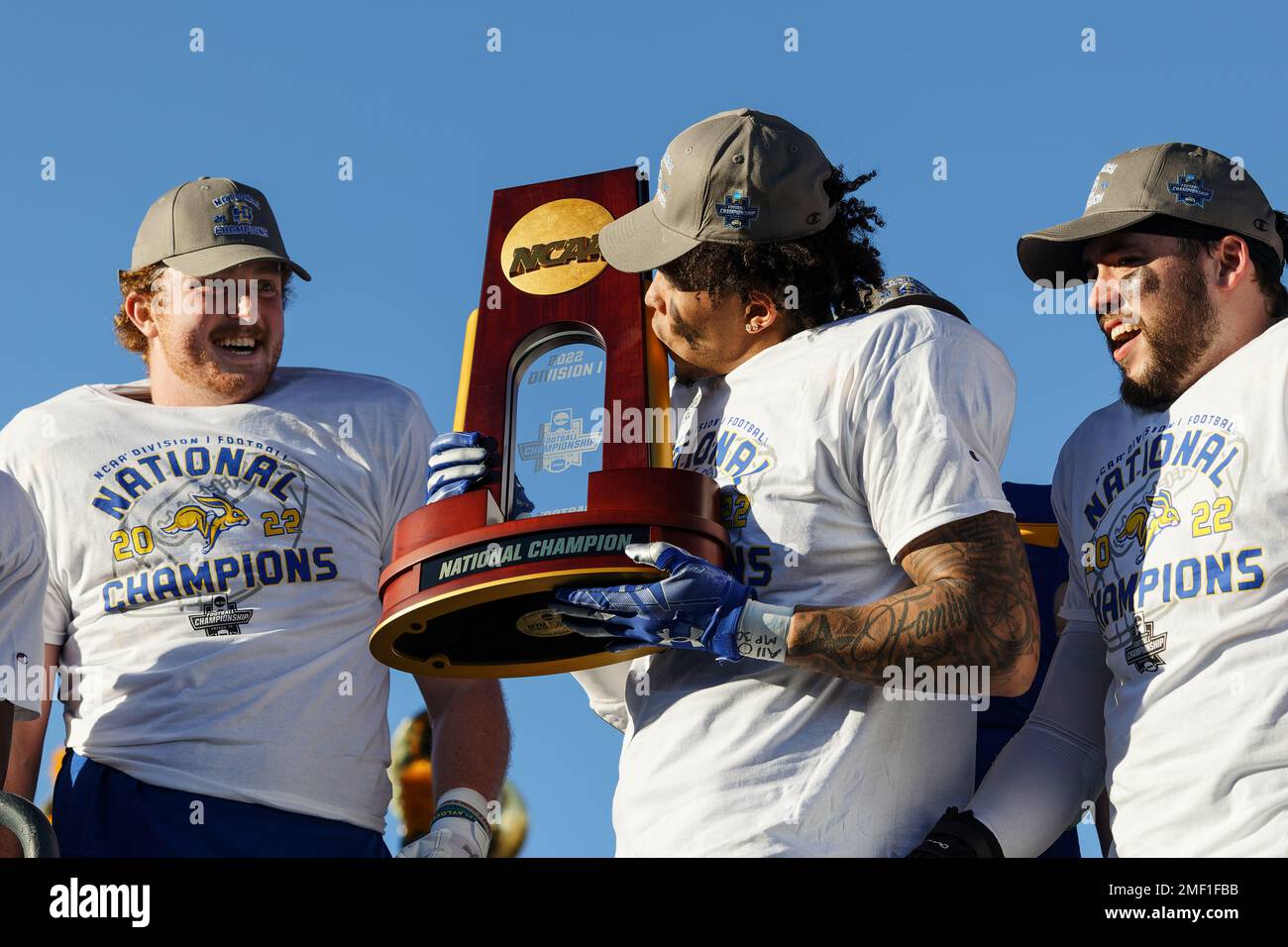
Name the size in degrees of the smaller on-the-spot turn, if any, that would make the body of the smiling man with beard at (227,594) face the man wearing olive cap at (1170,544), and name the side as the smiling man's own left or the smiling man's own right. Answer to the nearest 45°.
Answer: approximately 45° to the smiling man's own left

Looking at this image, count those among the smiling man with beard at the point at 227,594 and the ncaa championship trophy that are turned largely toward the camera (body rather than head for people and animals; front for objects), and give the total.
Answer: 2

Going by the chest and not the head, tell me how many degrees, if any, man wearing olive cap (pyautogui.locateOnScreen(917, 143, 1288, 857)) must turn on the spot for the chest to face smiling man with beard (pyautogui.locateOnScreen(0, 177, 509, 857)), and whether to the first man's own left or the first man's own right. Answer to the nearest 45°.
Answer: approximately 45° to the first man's own right

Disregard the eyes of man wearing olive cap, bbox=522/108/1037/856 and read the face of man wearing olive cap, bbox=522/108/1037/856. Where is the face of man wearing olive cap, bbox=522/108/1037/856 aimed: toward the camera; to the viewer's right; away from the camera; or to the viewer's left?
to the viewer's left

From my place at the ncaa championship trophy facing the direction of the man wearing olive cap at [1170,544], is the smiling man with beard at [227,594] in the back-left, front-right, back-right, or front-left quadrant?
back-left

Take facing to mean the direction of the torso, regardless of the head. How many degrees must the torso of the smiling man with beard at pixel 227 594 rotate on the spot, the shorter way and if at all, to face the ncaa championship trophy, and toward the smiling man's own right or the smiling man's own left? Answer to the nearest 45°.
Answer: approximately 45° to the smiling man's own left

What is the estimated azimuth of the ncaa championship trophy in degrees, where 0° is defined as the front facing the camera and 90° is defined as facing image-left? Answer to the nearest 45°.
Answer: approximately 0°

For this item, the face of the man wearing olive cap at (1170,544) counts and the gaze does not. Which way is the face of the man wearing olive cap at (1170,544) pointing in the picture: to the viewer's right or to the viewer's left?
to the viewer's left

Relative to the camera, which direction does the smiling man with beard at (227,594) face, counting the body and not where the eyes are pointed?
toward the camera

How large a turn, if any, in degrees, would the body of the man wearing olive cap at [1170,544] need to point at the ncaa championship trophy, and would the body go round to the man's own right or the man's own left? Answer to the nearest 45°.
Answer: approximately 45° to the man's own right

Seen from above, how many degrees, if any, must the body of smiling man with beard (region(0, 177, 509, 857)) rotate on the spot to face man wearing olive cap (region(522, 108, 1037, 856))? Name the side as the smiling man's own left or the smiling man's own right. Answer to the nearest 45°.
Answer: approximately 45° to the smiling man's own left

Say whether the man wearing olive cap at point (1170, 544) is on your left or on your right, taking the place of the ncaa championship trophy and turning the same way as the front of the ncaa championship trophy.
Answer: on your left
